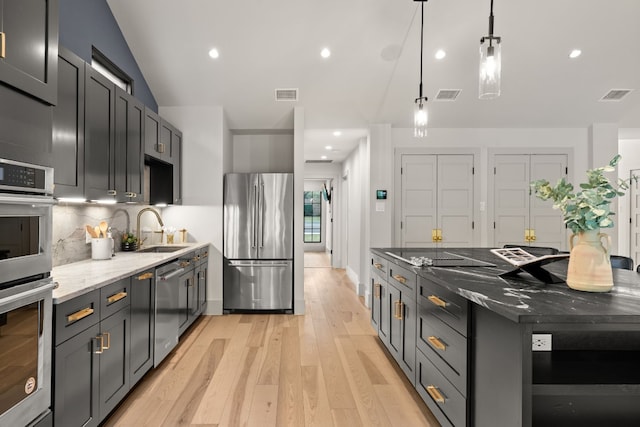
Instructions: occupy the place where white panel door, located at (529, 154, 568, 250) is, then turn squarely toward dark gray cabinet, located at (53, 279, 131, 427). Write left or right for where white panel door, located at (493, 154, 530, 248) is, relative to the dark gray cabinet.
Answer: right

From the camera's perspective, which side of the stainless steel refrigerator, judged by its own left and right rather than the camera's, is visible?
front

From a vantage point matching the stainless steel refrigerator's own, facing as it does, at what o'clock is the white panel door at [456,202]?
The white panel door is roughly at 9 o'clock from the stainless steel refrigerator.

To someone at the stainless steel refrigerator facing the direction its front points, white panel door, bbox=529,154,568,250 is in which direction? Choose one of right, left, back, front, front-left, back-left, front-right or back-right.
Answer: left

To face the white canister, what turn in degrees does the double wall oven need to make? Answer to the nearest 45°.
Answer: approximately 135° to its left

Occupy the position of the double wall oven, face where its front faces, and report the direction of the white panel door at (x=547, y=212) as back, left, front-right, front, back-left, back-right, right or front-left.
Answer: front-left

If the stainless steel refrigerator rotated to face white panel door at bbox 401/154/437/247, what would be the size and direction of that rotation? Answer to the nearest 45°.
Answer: approximately 90° to its left

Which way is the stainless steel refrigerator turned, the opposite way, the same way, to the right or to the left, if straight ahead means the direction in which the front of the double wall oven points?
to the right

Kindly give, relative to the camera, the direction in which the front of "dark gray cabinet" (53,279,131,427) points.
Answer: facing the viewer and to the right of the viewer

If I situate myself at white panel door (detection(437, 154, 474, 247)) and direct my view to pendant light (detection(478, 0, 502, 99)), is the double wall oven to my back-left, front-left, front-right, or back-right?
front-right

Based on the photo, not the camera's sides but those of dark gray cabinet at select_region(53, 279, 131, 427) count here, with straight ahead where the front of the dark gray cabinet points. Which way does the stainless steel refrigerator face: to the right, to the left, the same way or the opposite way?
to the right

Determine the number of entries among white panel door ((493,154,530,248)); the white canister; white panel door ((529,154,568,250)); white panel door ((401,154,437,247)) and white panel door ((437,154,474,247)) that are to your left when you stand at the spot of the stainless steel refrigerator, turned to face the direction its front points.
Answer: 4

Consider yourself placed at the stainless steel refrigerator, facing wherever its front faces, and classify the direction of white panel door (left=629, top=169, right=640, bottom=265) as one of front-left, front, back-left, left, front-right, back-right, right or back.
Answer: left

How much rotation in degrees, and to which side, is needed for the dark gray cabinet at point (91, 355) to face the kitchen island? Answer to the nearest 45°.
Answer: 0° — it already faces it

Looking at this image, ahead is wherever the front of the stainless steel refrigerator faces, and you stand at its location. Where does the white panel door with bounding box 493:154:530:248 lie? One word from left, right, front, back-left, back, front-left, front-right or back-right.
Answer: left

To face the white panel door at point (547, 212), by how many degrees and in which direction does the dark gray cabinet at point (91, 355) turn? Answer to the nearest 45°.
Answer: approximately 45° to its left
